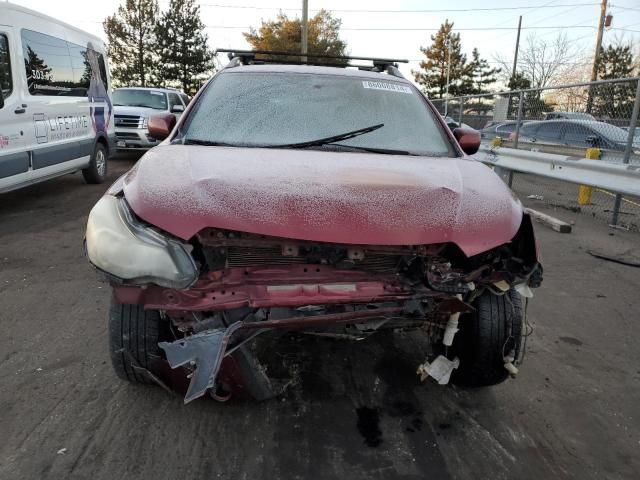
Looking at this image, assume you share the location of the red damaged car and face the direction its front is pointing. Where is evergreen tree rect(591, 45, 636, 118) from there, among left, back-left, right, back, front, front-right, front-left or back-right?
back-left

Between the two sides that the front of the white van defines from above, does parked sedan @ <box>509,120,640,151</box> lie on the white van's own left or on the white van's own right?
on the white van's own left

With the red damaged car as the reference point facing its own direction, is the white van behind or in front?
behind

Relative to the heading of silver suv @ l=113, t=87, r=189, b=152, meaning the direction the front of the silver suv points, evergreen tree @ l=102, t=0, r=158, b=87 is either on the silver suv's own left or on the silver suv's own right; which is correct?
on the silver suv's own right

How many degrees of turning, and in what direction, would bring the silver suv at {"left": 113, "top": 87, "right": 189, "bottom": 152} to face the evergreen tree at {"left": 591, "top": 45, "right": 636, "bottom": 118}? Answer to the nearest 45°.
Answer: approximately 90° to its left

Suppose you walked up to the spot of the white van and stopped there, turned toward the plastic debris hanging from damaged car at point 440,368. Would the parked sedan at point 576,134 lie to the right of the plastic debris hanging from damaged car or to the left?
left

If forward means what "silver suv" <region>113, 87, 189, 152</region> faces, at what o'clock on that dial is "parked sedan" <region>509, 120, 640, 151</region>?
The parked sedan is roughly at 9 o'clock from the silver suv.
